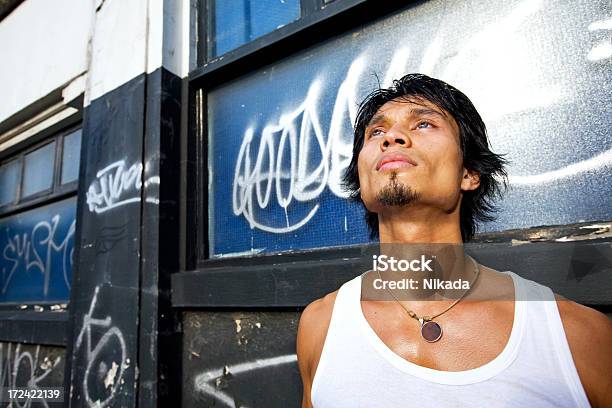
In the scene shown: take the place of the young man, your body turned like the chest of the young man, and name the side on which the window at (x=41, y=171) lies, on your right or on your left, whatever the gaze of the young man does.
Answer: on your right

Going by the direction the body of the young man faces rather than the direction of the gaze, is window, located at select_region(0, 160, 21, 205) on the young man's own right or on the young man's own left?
on the young man's own right

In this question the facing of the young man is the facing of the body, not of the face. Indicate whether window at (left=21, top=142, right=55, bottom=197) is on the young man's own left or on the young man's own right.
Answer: on the young man's own right

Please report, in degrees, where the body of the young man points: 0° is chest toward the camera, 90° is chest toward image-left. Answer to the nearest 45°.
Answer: approximately 0°

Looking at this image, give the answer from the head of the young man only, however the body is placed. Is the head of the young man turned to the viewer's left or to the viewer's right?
to the viewer's left
